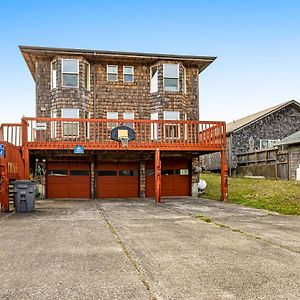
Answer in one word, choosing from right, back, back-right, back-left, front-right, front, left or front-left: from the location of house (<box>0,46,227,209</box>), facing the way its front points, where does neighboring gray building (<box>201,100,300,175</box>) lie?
back-left

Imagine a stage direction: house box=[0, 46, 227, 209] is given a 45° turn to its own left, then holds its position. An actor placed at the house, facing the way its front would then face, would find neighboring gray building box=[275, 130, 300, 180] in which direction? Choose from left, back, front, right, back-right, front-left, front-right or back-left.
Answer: front-left

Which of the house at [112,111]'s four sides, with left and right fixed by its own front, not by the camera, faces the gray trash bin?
front

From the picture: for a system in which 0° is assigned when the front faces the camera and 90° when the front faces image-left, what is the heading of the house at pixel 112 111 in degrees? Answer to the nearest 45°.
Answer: approximately 0°
